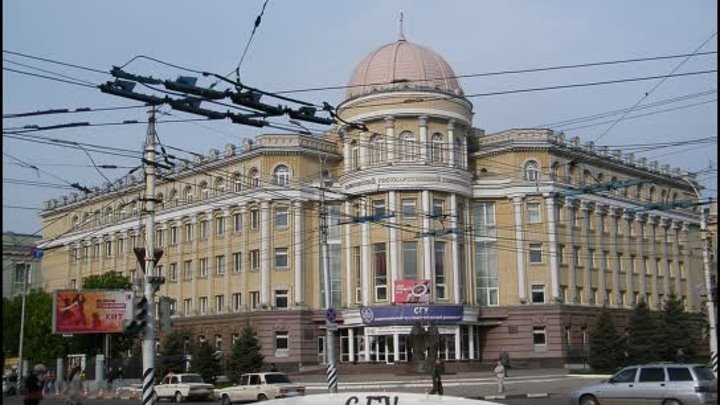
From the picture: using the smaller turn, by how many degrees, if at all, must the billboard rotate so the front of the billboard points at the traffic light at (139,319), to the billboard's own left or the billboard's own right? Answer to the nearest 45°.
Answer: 0° — it already faces it

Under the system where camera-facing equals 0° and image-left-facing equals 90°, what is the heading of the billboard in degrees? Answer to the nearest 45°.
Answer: approximately 0°

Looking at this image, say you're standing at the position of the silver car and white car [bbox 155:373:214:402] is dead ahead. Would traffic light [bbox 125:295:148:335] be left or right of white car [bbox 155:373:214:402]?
left

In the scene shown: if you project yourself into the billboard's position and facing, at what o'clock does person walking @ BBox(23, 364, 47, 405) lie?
The person walking is roughly at 12 o'clock from the billboard.

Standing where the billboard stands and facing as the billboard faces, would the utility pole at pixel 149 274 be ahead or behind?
ahead
